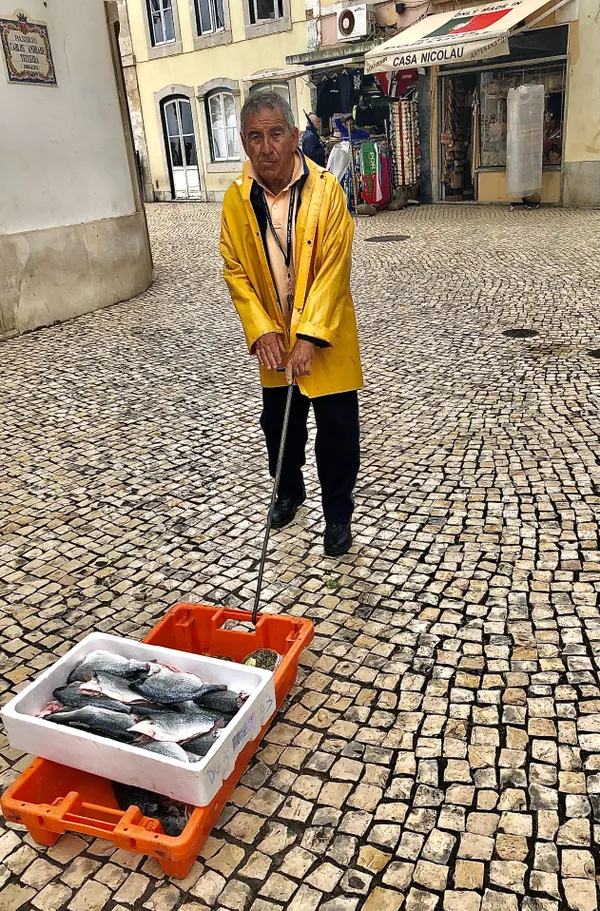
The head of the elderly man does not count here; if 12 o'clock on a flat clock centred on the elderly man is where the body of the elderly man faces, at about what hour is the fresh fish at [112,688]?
The fresh fish is roughly at 1 o'clock from the elderly man.

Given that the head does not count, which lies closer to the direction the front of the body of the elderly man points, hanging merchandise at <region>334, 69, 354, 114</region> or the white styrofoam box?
the white styrofoam box

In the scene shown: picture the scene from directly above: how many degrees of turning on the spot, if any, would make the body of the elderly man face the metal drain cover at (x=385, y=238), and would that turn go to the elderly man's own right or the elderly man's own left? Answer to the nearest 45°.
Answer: approximately 180°

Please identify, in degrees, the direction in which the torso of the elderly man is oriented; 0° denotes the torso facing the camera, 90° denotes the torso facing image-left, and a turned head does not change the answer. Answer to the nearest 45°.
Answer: approximately 0°

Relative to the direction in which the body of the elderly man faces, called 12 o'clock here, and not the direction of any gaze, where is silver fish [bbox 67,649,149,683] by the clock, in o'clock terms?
The silver fish is roughly at 1 o'clock from the elderly man.

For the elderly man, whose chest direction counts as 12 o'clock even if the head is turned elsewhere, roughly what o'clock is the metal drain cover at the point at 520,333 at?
The metal drain cover is roughly at 7 o'clock from the elderly man.

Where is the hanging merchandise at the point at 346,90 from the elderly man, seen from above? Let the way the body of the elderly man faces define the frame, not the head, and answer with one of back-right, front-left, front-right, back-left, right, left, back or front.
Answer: back

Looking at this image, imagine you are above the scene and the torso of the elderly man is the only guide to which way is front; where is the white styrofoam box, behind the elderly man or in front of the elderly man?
in front

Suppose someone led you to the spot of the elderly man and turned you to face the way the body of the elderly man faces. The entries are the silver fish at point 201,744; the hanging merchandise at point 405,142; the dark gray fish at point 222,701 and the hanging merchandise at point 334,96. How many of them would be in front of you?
2

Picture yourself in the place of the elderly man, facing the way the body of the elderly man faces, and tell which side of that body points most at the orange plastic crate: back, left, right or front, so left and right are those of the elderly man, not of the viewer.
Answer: front
